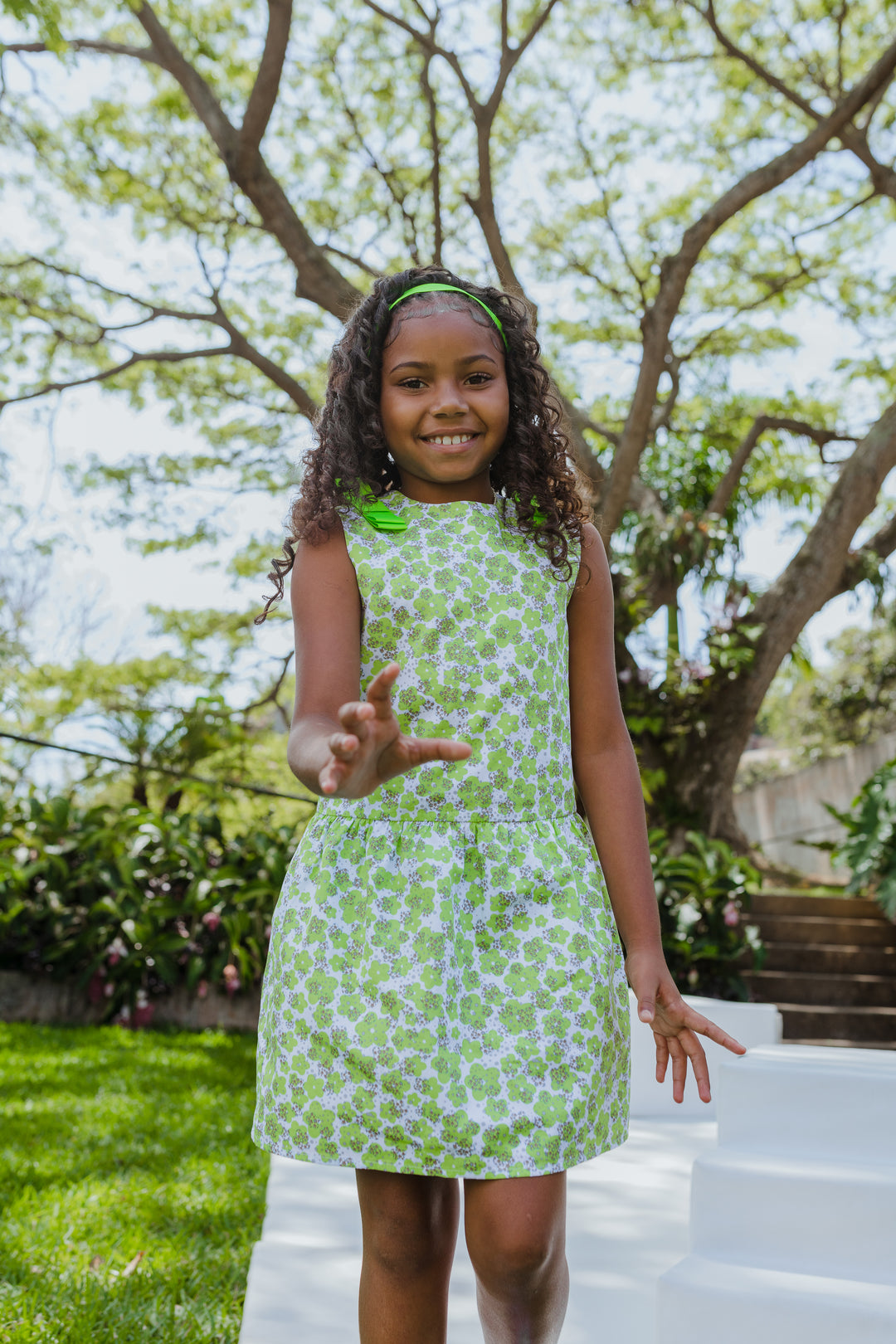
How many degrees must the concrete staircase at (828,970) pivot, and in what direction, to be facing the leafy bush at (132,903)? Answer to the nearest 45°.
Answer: approximately 45° to its right

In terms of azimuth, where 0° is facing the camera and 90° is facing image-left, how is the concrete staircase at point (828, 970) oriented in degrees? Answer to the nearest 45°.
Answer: approximately 0°

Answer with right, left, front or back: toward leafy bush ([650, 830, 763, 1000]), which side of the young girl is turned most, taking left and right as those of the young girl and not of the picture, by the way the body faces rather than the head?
back

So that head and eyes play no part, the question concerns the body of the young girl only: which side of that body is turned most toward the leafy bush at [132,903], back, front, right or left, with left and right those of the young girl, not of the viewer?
back

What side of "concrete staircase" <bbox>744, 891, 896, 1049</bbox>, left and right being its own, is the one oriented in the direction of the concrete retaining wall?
back

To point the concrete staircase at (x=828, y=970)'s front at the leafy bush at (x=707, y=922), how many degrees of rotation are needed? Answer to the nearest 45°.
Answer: approximately 45° to its right

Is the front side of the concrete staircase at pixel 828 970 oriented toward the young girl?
yes

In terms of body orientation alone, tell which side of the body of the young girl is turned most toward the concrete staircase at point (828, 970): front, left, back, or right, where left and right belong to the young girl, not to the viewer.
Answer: back

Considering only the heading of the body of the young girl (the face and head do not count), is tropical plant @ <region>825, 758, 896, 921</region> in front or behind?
behind

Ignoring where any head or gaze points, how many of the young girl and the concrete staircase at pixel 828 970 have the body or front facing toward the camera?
2
